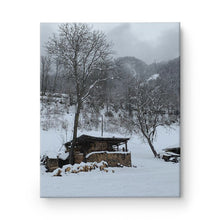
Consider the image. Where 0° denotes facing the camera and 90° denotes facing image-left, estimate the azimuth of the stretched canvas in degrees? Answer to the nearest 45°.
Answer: approximately 0°
